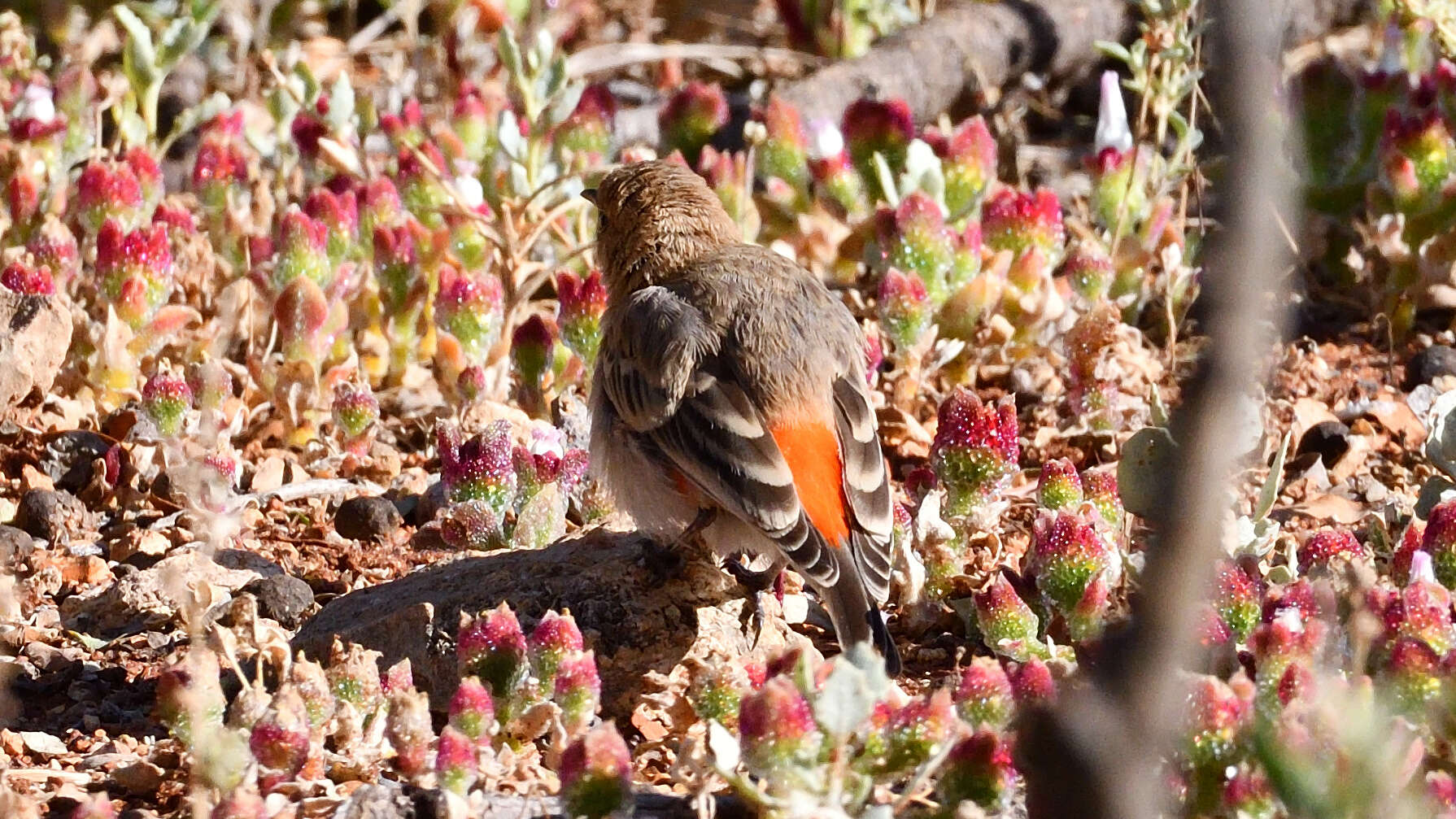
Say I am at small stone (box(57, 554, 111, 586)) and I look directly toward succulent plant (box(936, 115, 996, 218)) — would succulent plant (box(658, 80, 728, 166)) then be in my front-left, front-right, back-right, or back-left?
front-left

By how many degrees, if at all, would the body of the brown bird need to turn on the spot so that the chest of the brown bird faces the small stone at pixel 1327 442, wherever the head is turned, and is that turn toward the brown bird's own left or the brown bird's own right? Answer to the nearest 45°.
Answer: approximately 90° to the brown bird's own right

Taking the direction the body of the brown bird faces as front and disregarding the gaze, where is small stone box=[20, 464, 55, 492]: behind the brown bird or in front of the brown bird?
in front

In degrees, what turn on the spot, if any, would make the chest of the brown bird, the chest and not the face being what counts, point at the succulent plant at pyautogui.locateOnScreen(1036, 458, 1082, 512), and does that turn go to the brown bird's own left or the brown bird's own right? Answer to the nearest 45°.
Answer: approximately 135° to the brown bird's own right

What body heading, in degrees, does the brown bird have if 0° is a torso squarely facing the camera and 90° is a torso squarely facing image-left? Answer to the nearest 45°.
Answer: approximately 135°

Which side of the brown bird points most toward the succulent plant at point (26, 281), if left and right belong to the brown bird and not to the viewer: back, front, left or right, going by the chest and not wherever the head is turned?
front

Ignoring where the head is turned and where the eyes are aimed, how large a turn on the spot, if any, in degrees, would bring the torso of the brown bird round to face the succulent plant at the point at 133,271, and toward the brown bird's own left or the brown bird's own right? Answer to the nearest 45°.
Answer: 0° — it already faces it

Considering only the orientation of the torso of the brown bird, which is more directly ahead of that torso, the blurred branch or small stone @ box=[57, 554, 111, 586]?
the small stone

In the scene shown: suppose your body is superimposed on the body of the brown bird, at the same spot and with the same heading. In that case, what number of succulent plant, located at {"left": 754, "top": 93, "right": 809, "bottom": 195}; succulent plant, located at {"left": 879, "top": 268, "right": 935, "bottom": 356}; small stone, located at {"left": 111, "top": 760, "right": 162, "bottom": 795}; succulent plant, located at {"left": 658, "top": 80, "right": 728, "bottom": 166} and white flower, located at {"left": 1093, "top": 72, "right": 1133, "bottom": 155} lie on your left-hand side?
1

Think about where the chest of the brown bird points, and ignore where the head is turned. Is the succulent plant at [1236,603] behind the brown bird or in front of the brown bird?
behind

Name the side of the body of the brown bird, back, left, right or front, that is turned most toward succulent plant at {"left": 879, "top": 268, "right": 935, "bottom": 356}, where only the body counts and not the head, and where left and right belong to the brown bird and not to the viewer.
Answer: right

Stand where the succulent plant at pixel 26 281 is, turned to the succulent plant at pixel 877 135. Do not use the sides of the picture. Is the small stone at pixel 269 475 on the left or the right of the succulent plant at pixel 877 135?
right

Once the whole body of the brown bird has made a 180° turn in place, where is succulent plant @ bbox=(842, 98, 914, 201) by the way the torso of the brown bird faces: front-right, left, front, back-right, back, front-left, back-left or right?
back-left

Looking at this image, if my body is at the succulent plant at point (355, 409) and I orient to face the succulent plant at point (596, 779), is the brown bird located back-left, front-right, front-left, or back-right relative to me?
front-left

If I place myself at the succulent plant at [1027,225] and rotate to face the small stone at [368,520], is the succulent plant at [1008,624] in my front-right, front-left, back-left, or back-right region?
front-left

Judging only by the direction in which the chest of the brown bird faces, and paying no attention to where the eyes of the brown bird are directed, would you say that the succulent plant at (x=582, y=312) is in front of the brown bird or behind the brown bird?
in front
